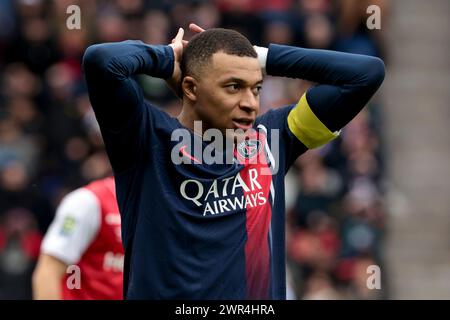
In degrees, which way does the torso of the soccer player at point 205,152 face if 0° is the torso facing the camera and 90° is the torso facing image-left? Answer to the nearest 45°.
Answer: approximately 315°

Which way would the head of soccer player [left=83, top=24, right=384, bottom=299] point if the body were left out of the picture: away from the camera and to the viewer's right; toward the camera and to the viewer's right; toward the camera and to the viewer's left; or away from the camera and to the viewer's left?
toward the camera and to the viewer's right

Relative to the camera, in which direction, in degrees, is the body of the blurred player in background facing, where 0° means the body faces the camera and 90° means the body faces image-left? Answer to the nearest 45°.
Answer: approximately 315°

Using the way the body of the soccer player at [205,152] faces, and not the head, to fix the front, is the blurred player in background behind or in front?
behind

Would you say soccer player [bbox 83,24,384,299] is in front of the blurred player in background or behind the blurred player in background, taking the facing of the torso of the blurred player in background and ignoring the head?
in front

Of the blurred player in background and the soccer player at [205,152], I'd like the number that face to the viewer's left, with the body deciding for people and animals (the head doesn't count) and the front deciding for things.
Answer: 0
